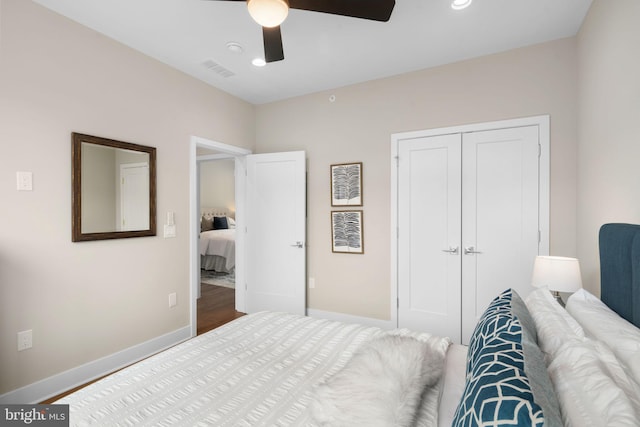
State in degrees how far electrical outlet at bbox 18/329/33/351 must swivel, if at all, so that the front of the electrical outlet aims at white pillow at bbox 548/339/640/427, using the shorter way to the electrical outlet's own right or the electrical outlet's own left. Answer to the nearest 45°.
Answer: approximately 45° to the electrical outlet's own right

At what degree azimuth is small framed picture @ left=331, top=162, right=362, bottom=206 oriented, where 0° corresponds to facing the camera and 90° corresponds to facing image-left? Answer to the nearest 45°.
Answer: approximately 45°

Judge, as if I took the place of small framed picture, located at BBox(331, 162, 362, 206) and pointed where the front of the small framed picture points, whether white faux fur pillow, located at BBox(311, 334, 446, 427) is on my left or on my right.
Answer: on my left

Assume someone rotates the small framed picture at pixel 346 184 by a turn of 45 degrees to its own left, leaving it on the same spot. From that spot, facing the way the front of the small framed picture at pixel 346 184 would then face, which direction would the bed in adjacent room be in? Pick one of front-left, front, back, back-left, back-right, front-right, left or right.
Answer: back-right

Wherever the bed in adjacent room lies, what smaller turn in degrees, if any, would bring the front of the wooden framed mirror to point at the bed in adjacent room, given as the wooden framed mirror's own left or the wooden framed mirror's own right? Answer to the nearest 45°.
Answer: approximately 90° to the wooden framed mirror's own left

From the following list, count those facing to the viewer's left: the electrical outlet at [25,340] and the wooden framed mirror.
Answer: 0

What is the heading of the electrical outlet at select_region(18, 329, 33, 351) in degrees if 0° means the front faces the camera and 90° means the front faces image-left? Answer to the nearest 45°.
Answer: approximately 315°

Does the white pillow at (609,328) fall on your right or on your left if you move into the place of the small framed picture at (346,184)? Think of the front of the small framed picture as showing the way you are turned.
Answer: on your left

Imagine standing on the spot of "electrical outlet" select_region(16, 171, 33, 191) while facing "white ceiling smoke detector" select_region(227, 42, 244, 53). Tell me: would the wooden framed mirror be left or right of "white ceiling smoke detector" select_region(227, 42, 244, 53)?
left

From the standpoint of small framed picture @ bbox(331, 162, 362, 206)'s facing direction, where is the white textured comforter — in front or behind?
in front

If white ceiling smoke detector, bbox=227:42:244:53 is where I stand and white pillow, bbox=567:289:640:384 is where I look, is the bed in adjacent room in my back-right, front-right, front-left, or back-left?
back-left

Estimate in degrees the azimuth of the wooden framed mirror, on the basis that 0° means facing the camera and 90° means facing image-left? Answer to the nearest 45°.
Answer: approximately 315°

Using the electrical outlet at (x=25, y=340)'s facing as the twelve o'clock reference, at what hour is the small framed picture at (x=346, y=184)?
The small framed picture is roughly at 11 o'clock from the electrical outlet.
